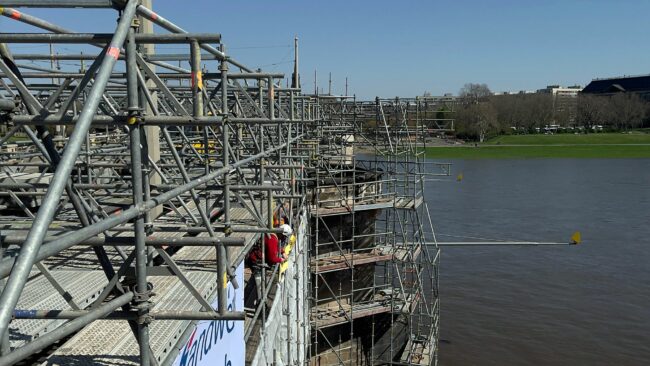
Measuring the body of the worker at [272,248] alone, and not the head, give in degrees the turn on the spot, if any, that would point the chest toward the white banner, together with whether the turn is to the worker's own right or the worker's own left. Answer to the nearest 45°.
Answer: approximately 90° to the worker's own right

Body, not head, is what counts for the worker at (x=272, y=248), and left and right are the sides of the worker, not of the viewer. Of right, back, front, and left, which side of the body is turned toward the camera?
right
